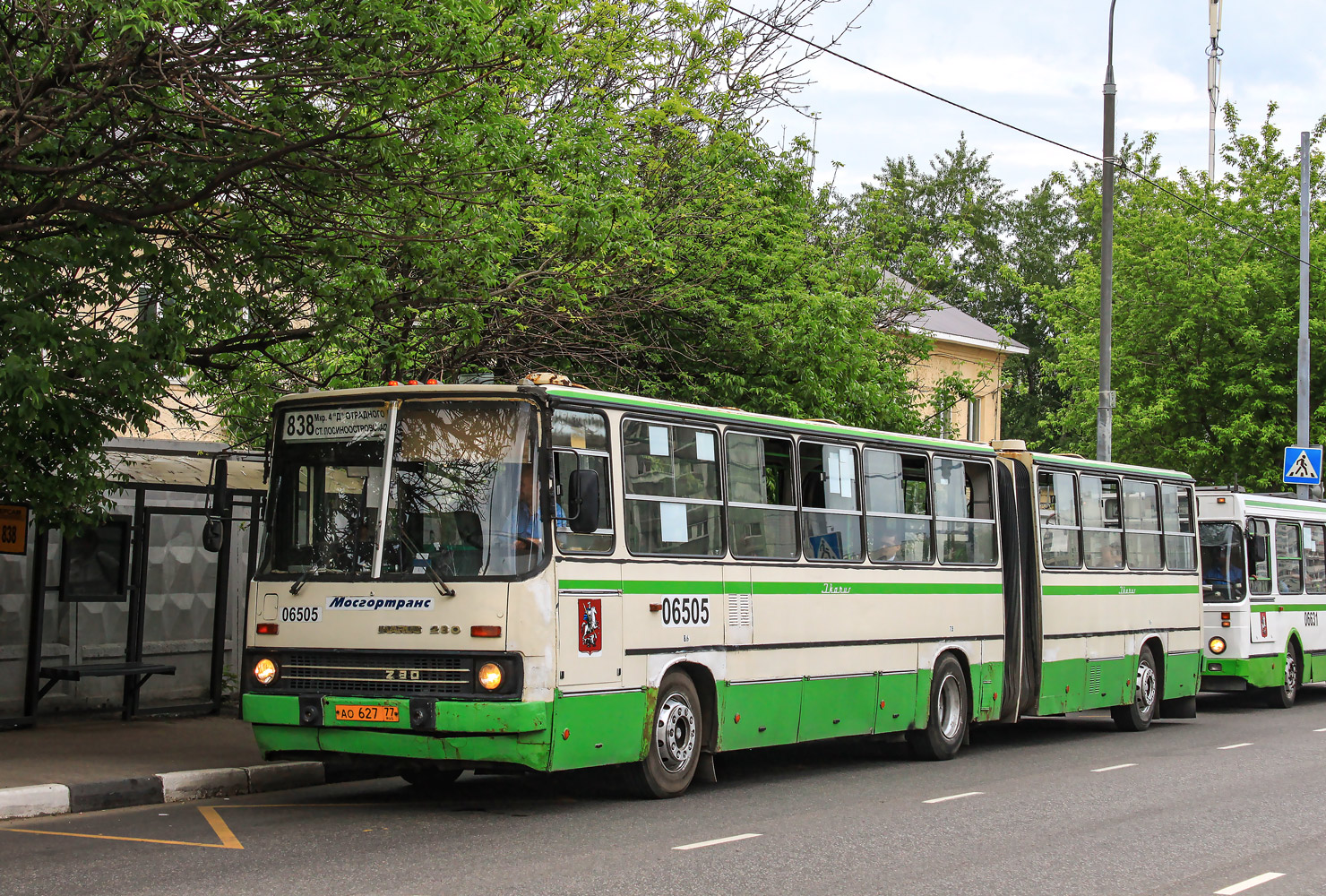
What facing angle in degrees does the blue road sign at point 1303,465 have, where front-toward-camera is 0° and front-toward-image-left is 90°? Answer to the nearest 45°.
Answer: approximately 0°

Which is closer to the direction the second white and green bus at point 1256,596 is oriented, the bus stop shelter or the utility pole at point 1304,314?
the bus stop shelter

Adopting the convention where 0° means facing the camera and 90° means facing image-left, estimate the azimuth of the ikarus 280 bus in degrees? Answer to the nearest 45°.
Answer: approximately 45°

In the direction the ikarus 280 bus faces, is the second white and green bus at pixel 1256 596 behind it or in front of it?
behind

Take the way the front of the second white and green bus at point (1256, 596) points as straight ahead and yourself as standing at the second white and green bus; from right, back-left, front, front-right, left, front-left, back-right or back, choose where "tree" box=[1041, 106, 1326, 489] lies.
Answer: back-right
